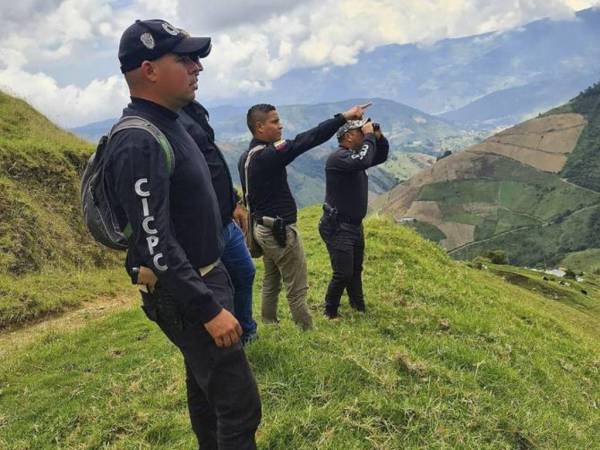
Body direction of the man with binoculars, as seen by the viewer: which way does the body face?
to the viewer's right

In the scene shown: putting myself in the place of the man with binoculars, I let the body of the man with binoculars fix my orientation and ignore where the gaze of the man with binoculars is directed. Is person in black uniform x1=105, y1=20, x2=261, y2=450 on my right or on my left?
on my right

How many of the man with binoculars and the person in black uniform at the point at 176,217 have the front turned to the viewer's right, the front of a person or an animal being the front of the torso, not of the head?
2

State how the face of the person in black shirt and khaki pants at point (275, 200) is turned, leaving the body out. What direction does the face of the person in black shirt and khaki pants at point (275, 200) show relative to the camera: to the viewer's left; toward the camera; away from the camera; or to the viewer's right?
to the viewer's right

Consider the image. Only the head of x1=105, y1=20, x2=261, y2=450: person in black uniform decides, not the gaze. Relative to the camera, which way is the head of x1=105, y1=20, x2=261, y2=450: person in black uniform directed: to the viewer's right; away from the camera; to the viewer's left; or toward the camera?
to the viewer's right

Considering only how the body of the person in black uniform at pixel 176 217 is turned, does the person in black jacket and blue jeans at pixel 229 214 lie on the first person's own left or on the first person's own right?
on the first person's own left

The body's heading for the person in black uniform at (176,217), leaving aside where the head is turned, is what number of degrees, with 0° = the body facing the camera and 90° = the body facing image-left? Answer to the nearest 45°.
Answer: approximately 270°

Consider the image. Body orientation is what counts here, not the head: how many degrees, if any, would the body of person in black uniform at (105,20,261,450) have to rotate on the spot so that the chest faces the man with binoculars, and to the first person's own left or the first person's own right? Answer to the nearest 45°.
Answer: approximately 45° to the first person's own left
